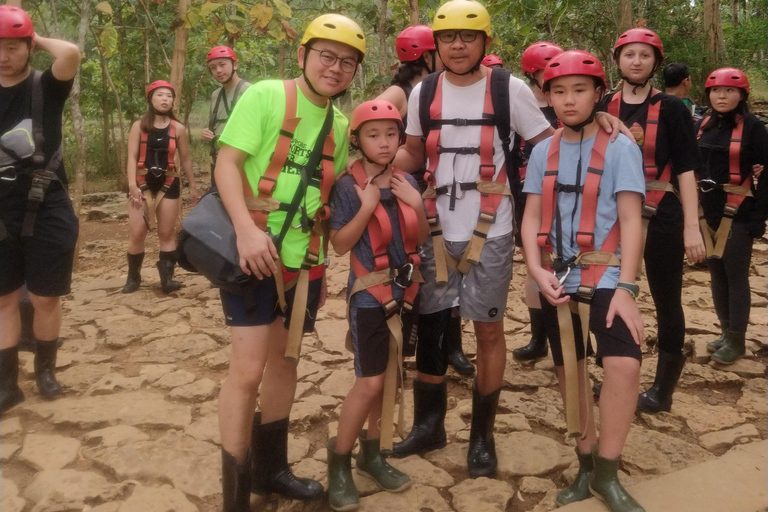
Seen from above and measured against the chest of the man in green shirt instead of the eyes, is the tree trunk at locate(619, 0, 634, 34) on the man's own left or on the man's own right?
on the man's own left

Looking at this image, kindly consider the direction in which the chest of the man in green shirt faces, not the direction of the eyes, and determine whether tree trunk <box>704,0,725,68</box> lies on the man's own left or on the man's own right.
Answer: on the man's own left

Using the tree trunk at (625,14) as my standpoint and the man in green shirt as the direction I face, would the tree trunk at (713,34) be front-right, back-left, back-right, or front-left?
back-left

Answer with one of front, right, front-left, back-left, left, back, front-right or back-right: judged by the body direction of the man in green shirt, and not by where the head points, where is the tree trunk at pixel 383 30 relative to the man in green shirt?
back-left

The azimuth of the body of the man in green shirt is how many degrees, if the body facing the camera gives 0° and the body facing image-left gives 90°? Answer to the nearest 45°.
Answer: approximately 315°
